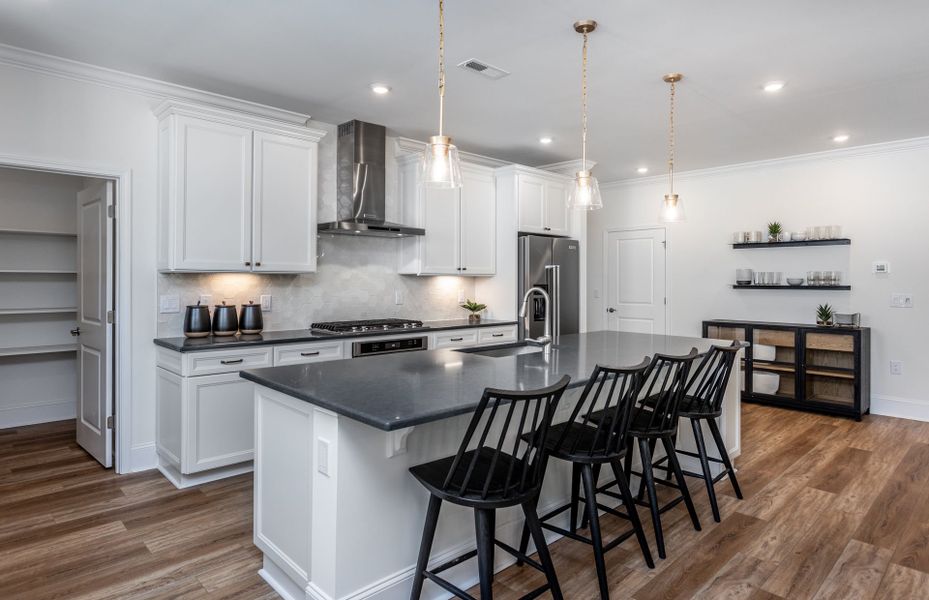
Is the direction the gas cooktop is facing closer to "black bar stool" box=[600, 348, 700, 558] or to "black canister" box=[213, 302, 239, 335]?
the black bar stool

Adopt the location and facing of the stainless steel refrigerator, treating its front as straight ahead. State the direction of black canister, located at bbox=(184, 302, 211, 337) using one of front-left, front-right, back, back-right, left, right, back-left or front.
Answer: right

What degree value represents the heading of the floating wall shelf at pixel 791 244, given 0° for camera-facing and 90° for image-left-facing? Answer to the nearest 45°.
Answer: approximately 0°

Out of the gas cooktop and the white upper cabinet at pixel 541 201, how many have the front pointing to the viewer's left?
0

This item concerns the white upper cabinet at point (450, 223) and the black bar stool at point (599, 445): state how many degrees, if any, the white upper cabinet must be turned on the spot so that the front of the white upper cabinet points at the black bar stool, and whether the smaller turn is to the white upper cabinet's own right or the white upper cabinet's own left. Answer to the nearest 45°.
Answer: approximately 45° to the white upper cabinet's own right

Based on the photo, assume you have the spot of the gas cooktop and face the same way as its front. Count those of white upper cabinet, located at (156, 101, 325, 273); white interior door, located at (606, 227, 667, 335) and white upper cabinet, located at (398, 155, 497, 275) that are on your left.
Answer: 2

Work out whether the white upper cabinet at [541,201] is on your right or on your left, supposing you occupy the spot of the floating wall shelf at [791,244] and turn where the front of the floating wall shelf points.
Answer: on your right

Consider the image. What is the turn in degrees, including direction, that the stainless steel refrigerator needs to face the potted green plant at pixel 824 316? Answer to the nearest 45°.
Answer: approximately 45° to its left

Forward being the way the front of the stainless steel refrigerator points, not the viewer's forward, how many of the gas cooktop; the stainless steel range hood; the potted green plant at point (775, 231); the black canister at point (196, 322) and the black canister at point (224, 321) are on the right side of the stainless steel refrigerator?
4

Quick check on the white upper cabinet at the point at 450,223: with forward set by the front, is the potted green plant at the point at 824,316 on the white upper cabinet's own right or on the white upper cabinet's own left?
on the white upper cabinet's own left

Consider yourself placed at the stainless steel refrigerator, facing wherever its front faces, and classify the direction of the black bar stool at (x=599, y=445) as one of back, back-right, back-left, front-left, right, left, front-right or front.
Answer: front-right
